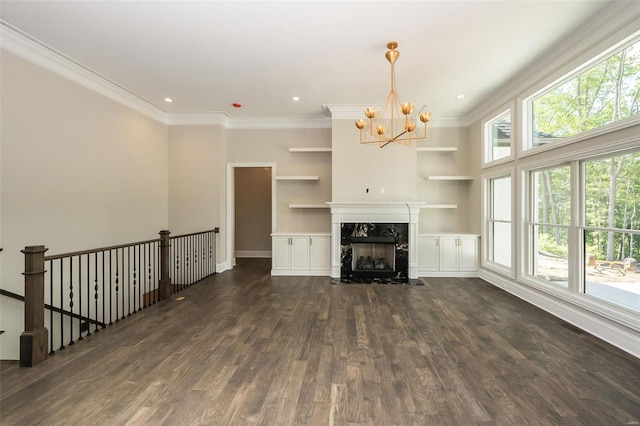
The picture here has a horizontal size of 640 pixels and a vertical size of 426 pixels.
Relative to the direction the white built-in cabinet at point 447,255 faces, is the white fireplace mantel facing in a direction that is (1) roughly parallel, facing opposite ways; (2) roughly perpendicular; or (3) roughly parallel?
roughly parallel

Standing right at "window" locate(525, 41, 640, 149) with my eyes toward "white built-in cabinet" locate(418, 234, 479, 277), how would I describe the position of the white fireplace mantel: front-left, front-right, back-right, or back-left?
front-left

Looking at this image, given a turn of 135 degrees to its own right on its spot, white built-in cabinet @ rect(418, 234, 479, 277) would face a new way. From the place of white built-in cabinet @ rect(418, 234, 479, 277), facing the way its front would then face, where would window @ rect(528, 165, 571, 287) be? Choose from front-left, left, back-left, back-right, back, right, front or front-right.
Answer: back

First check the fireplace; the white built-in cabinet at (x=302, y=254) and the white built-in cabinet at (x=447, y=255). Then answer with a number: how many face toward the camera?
3

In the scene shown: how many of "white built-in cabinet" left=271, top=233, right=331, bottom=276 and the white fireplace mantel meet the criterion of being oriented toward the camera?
2

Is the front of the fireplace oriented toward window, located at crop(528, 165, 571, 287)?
no

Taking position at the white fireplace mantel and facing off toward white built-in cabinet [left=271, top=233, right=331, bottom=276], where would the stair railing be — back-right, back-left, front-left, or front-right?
front-left

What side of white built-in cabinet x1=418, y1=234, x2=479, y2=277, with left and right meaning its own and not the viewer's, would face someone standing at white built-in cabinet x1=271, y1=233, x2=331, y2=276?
right

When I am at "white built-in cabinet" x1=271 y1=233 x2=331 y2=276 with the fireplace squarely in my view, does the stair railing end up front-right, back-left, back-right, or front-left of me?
back-right

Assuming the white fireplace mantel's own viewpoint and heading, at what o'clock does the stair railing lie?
The stair railing is roughly at 2 o'clock from the white fireplace mantel.

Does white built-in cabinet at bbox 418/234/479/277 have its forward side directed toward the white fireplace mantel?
no

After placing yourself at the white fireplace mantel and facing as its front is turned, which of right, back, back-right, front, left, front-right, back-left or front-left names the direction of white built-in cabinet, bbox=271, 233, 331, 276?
right

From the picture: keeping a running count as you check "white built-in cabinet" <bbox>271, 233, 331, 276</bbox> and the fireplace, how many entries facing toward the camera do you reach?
2

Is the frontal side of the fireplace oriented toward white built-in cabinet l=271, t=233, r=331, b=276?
no

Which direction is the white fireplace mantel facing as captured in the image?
toward the camera

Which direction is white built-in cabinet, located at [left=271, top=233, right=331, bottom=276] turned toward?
toward the camera

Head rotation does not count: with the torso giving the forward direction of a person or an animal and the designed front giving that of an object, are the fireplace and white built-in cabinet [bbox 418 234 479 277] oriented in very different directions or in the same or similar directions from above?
same or similar directions

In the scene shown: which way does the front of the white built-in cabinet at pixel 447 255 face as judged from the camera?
facing the viewer

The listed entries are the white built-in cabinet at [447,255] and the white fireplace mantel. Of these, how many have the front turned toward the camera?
2
